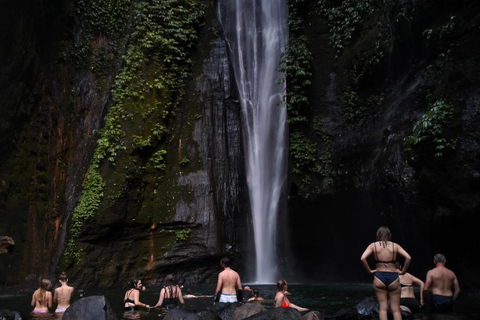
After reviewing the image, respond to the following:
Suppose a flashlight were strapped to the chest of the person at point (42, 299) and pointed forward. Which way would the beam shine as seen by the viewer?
away from the camera

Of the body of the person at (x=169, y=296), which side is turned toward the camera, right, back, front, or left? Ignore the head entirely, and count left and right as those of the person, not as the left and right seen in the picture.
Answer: back

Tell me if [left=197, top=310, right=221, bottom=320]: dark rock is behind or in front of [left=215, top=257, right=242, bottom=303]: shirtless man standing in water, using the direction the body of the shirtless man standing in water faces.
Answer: behind

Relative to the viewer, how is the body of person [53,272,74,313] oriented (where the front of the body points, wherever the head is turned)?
away from the camera

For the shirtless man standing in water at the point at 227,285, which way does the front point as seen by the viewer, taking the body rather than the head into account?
away from the camera

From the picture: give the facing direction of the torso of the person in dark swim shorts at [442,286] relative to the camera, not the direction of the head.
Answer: away from the camera

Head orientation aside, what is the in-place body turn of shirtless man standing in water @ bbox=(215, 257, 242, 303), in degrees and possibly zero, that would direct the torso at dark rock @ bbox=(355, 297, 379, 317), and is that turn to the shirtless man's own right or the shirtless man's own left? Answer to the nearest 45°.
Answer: approximately 90° to the shirtless man's own right

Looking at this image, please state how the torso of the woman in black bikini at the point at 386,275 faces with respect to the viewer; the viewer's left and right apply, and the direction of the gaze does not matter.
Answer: facing away from the viewer

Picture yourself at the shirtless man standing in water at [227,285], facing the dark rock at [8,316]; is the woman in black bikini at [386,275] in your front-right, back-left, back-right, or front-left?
back-left

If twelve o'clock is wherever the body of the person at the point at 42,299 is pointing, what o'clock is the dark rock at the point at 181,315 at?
The dark rock is roughly at 5 o'clock from the person.
